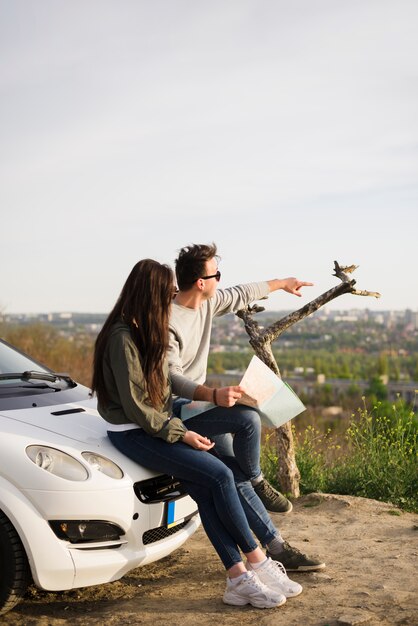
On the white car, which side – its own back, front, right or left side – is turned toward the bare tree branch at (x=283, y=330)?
left

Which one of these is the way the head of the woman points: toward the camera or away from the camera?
away from the camera

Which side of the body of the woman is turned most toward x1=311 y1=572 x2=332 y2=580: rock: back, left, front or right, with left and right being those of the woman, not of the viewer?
front

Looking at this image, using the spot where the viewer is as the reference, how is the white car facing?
facing the viewer and to the right of the viewer

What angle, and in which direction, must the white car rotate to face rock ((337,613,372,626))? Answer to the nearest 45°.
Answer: approximately 45° to its left

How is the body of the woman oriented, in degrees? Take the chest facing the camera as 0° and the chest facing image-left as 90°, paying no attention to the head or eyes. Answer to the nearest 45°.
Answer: approximately 270°
